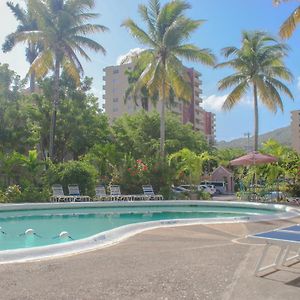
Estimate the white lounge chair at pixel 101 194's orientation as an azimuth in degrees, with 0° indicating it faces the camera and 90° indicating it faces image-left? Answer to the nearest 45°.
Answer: approximately 315°

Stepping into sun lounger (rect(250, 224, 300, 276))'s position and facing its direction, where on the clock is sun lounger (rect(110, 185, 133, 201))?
sun lounger (rect(110, 185, 133, 201)) is roughly at 2 o'clock from sun lounger (rect(250, 224, 300, 276)).

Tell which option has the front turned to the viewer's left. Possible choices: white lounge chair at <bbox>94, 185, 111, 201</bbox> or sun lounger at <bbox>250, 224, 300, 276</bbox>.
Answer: the sun lounger

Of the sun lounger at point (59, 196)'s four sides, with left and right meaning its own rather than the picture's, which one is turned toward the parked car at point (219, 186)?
left

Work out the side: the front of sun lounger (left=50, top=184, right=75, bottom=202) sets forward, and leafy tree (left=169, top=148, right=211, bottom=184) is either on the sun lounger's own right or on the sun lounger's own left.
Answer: on the sun lounger's own left

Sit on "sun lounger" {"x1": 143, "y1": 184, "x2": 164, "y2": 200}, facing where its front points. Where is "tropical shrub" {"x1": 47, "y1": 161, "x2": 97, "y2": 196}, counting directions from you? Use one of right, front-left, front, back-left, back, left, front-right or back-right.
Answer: back-right

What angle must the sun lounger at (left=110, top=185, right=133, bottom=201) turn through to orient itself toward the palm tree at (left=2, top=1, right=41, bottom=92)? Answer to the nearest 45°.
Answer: approximately 180°

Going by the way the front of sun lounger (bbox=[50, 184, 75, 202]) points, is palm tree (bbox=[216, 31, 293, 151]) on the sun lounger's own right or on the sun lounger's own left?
on the sun lounger's own left

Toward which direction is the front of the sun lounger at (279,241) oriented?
to the viewer's left

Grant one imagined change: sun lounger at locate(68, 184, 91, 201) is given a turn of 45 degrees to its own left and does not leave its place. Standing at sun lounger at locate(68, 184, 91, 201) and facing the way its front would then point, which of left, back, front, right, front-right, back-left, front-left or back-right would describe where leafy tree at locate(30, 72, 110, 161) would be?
left

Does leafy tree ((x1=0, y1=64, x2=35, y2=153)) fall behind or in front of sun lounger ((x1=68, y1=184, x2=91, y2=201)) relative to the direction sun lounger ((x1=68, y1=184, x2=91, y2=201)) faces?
behind

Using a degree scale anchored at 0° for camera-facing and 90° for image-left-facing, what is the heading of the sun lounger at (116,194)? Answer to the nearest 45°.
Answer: approximately 315°
